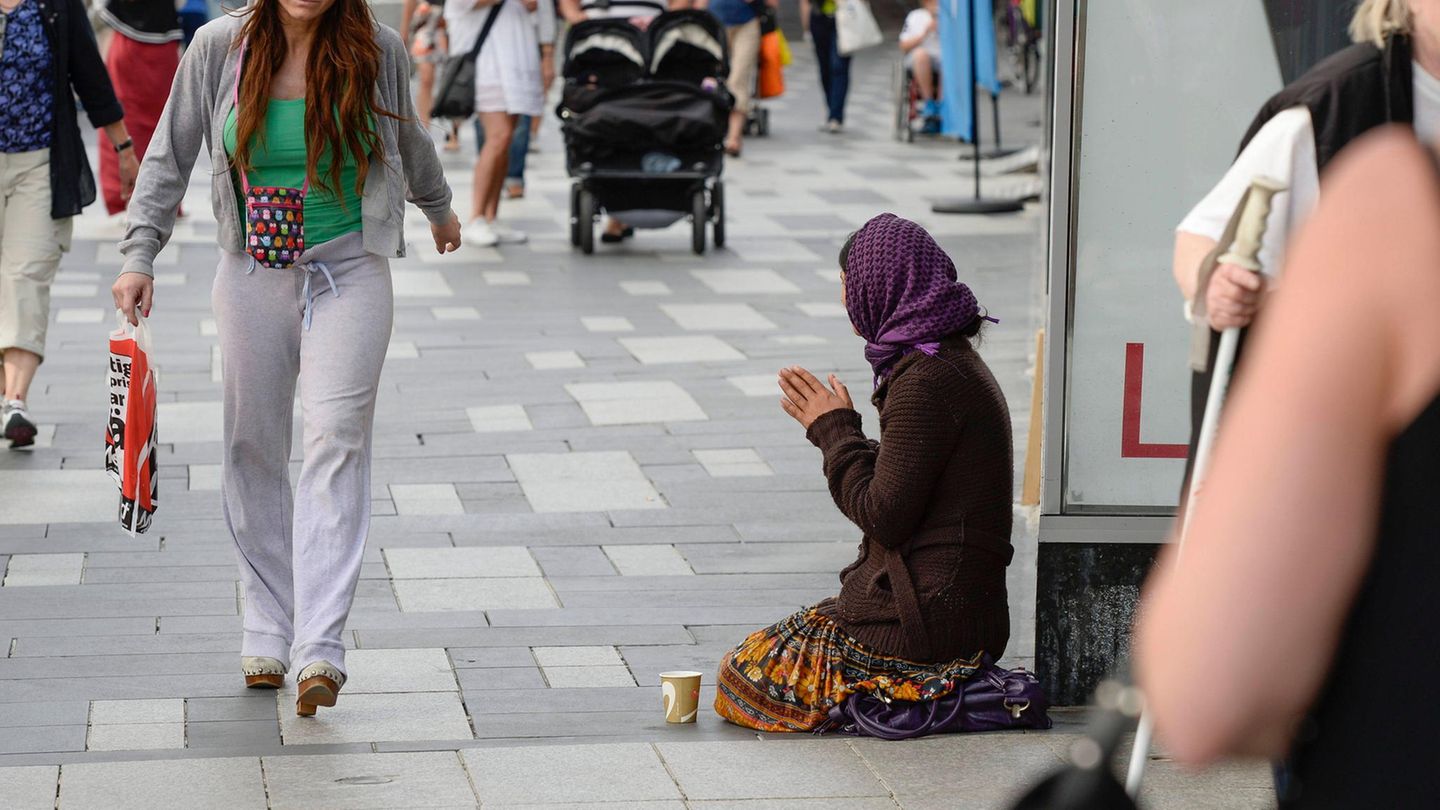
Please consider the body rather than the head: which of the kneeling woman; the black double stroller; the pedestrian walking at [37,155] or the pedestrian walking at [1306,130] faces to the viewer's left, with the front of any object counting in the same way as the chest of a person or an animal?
the kneeling woman

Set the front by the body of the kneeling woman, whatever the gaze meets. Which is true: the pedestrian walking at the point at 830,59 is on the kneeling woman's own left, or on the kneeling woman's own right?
on the kneeling woman's own right

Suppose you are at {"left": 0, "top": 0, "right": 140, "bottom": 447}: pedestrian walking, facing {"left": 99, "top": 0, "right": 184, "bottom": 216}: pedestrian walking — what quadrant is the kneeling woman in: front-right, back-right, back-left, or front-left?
back-right

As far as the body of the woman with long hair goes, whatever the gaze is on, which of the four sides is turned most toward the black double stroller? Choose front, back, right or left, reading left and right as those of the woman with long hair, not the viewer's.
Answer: back

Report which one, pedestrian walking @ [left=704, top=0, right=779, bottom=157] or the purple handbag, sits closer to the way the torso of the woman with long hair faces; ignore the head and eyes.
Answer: the purple handbag

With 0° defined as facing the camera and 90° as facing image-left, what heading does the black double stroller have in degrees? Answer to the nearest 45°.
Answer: approximately 0°

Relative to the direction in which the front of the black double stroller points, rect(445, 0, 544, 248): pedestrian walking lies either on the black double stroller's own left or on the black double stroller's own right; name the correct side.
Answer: on the black double stroller's own right

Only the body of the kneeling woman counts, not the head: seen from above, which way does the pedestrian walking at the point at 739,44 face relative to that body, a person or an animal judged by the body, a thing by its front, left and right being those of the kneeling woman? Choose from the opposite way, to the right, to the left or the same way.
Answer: to the left

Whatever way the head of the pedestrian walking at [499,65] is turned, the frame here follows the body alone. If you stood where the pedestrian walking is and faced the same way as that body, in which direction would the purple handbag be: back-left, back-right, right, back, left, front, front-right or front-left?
right

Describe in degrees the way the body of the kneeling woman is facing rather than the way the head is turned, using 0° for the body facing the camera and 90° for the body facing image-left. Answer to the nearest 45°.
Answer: approximately 90°
